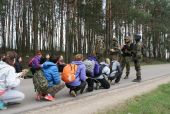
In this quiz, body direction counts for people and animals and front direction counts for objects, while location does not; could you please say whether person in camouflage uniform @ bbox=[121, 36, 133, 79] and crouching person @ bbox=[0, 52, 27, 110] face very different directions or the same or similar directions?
very different directions
